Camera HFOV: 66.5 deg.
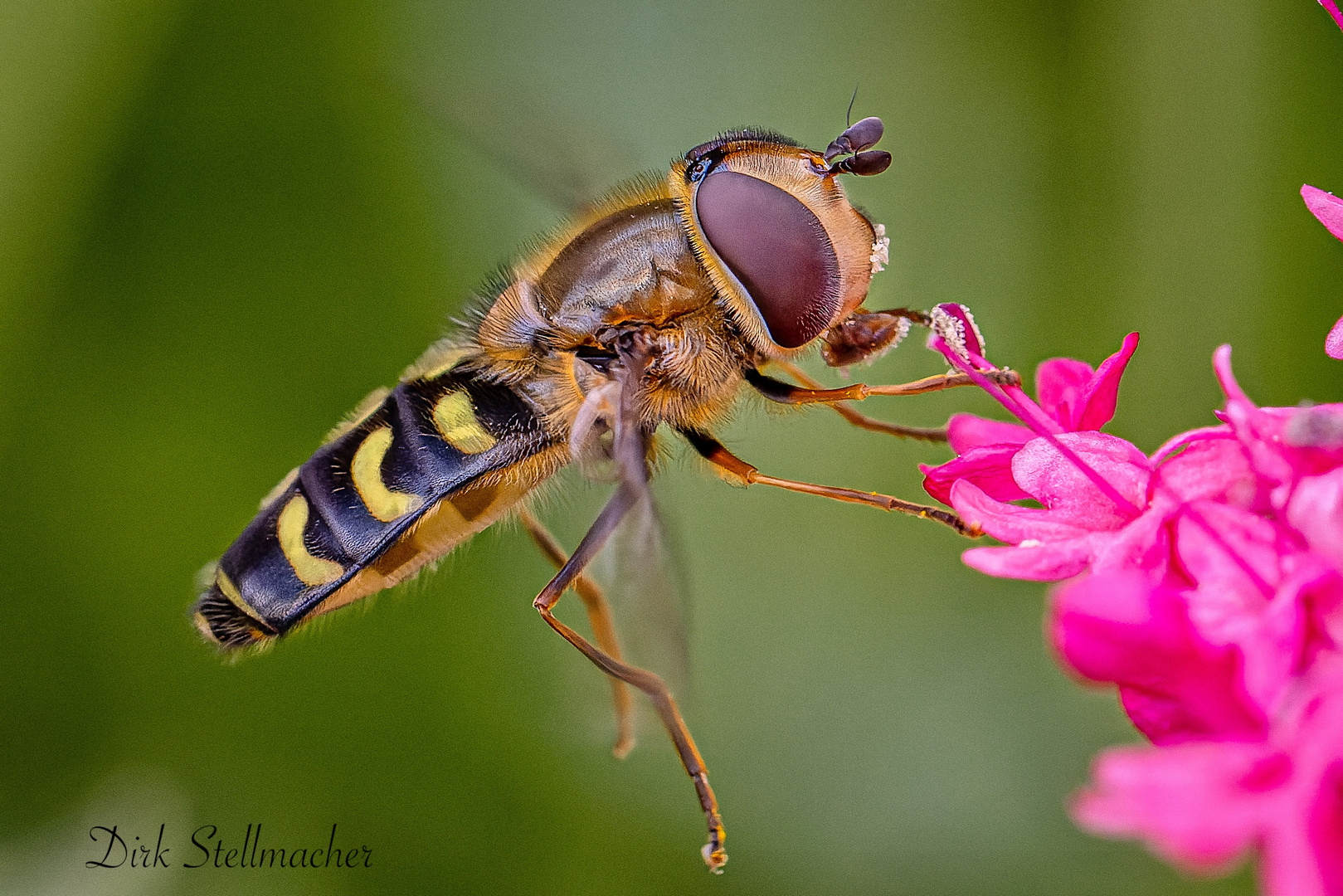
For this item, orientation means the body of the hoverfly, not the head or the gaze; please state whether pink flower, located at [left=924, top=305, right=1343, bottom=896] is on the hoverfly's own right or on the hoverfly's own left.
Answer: on the hoverfly's own right

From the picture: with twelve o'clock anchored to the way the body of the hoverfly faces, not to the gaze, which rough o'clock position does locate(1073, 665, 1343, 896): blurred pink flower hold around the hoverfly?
The blurred pink flower is roughly at 2 o'clock from the hoverfly.

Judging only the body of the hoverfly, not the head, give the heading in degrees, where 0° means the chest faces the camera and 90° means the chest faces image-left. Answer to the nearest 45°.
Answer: approximately 270°
